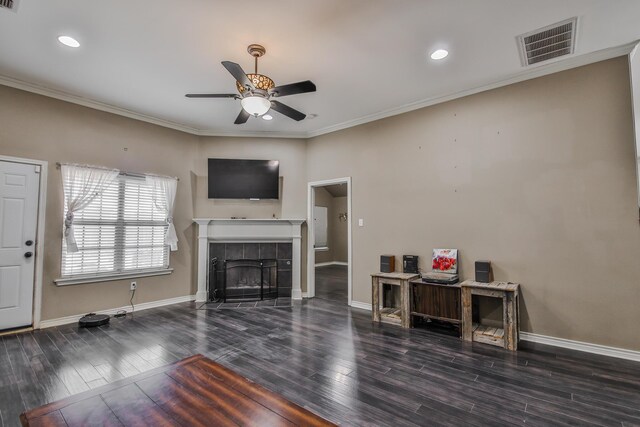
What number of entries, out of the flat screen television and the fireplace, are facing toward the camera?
2

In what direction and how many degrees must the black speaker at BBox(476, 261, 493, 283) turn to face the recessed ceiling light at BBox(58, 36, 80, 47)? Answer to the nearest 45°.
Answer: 0° — it already faces it

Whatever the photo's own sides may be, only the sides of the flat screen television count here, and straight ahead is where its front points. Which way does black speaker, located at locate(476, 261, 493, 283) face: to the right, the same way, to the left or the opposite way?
to the right

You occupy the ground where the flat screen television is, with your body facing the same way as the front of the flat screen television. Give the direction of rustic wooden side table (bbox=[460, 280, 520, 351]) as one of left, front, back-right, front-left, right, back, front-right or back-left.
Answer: front-left

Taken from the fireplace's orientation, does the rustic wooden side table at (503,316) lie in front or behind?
in front

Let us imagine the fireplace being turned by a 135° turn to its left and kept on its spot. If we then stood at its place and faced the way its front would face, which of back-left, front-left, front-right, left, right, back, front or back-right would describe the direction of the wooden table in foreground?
back-right

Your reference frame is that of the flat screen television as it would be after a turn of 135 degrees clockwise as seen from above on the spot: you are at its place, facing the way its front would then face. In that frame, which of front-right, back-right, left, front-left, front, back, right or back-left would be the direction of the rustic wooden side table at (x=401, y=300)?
back

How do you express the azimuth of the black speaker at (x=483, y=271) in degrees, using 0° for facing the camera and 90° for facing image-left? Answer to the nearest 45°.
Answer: approximately 45°

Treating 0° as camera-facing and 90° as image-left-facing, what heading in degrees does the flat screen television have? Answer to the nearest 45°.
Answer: approximately 0°

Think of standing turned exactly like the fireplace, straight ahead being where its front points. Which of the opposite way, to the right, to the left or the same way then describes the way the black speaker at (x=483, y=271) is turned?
to the right

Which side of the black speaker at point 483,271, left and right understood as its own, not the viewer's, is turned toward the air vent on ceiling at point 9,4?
front

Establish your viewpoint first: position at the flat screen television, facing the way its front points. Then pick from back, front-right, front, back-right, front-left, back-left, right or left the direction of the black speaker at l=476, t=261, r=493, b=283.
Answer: front-left

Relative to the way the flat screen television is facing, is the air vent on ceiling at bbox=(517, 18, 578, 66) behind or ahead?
ahead
